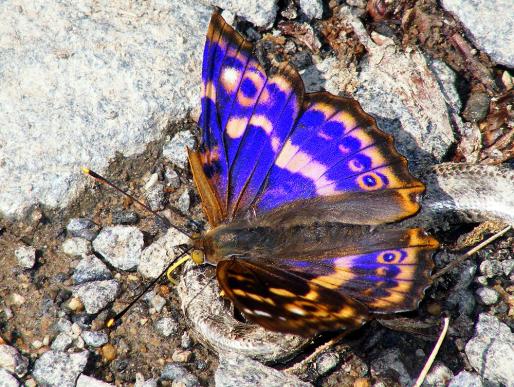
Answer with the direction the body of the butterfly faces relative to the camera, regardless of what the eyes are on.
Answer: to the viewer's left

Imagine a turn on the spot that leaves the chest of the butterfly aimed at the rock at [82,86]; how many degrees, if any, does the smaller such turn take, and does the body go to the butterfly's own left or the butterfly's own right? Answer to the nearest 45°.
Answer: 0° — it already faces it

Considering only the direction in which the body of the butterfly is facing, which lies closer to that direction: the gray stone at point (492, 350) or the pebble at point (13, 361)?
the pebble

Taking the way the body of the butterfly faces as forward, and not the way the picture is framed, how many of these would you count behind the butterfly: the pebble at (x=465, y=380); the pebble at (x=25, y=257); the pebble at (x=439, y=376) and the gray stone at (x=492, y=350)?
3

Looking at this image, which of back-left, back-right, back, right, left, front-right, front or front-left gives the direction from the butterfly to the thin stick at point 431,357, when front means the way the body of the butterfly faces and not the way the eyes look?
back

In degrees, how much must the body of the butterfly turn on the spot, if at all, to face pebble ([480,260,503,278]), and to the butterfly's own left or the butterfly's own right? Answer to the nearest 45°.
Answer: approximately 180°
